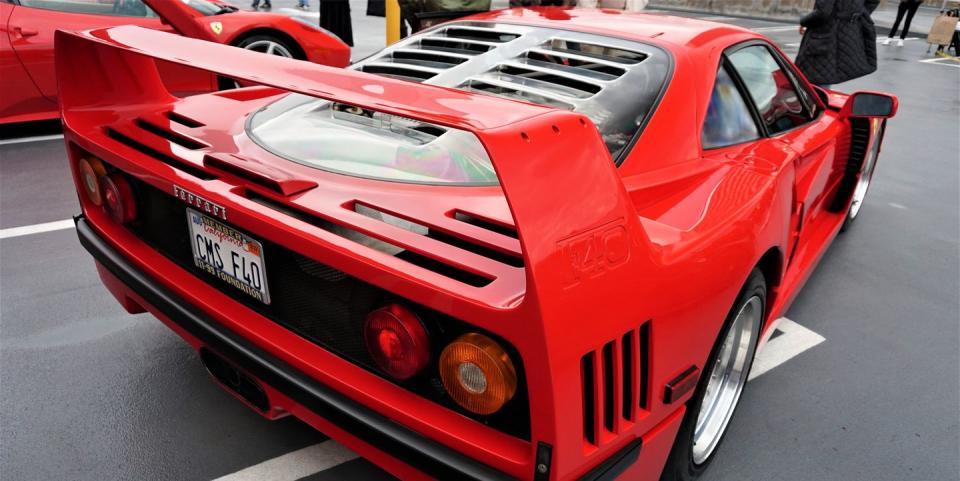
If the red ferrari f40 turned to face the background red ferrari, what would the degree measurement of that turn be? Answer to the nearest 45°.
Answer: approximately 90° to its left

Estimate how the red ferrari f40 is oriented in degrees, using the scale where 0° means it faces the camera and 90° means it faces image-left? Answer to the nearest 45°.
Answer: approximately 225°

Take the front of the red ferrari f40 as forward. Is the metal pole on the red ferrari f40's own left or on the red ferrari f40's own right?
on the red ferrari f40's own left

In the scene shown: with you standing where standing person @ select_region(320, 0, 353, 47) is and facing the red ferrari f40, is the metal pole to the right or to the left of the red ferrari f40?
left

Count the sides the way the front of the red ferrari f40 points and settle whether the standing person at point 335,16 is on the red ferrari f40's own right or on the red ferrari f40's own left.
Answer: on the red ferrari f40's own left
